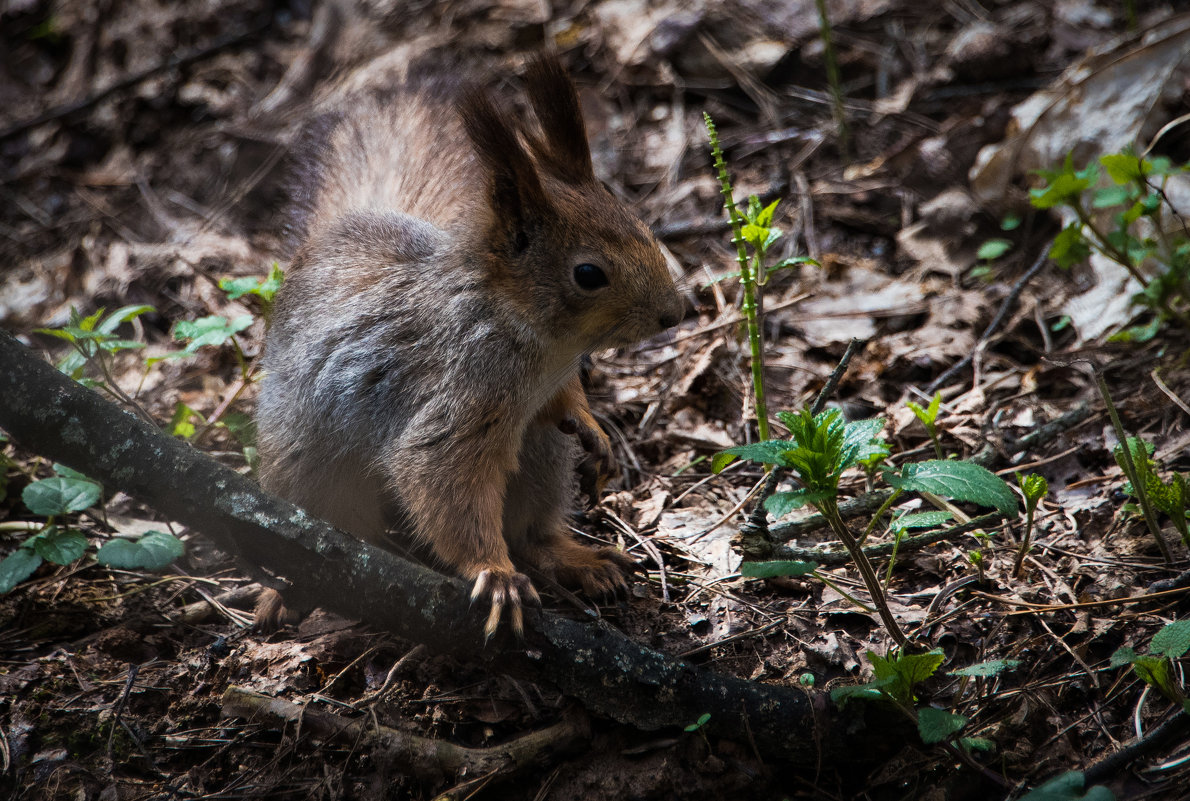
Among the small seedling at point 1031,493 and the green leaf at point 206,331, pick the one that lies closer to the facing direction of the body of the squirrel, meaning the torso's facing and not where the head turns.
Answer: the small seedling

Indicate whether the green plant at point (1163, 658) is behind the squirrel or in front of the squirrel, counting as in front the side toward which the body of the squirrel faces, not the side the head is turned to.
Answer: in front

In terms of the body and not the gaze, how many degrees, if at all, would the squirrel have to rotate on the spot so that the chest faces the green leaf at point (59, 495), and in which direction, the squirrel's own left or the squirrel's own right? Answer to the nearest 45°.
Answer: approximately 135° to the squirrel's own right

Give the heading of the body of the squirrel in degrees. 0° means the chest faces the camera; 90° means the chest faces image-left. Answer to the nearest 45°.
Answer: approximately 315°

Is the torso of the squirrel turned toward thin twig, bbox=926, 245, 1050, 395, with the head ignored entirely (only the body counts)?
no

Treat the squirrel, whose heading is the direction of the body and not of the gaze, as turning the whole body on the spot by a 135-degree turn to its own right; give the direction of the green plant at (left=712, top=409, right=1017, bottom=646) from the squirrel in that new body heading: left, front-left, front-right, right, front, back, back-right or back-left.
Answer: back-left

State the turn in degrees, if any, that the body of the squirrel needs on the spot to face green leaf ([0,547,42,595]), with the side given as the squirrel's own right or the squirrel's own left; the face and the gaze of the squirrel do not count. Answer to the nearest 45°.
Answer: approximately 135° to the squirrel's own right

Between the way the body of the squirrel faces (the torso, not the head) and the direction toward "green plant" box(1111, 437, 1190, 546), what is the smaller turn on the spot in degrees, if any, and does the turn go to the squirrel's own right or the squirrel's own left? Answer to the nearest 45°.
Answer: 0° — it already faces it

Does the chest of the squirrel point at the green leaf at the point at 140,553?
no
